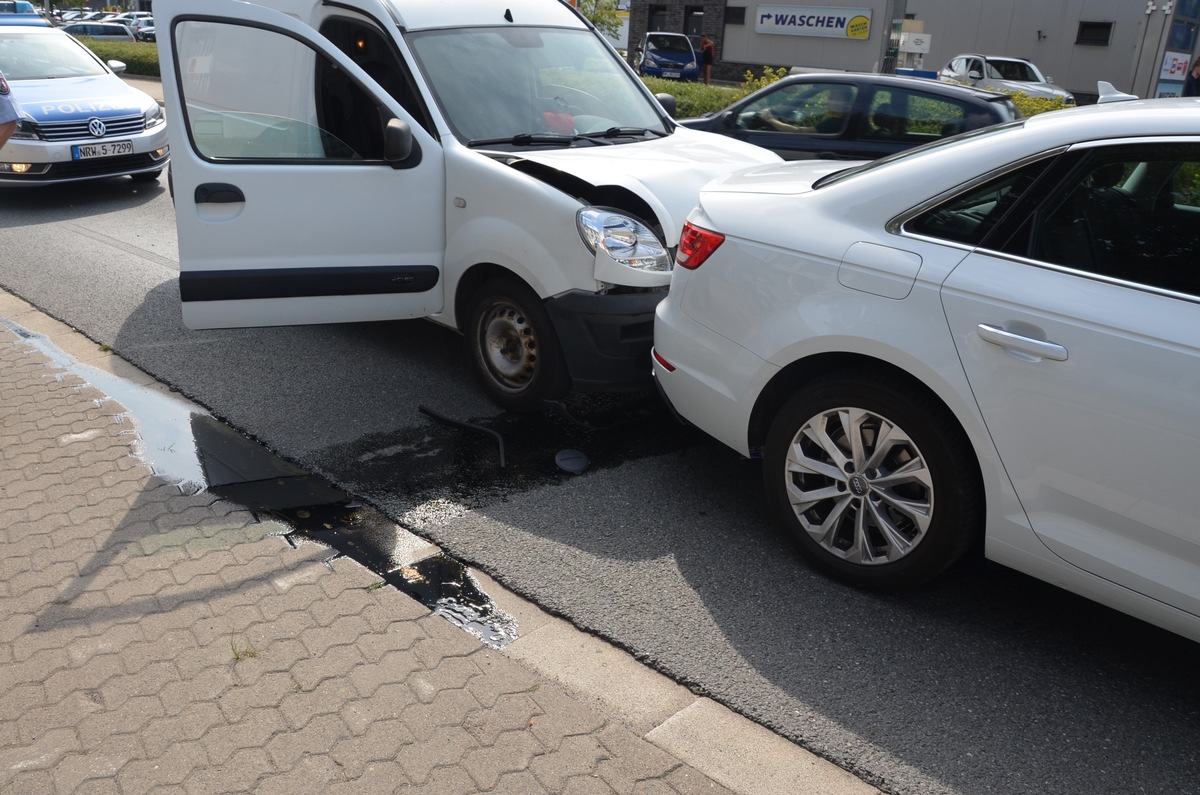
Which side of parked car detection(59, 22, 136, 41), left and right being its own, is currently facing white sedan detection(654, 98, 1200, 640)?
left

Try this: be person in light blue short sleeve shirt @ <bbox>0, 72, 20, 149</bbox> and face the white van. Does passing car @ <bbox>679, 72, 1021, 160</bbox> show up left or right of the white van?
left

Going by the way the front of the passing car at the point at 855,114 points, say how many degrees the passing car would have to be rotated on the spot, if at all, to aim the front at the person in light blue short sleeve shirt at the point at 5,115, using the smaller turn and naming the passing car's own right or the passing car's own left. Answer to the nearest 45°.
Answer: approximately 45° to the passing car's own left

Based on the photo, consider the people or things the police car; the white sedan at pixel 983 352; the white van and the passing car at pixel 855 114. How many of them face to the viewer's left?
1

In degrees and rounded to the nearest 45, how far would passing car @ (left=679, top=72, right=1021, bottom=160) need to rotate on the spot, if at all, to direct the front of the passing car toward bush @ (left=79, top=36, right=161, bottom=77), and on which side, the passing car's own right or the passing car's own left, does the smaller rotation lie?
approximately 45° to the passing car's own right

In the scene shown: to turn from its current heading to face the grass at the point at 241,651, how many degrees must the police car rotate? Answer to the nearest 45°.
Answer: approximately 45° to its right

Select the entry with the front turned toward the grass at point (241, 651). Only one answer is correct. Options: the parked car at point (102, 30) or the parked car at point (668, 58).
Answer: the parked car at point (668, 58)

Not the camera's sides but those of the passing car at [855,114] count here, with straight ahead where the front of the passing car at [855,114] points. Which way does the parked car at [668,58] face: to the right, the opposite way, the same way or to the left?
to the left

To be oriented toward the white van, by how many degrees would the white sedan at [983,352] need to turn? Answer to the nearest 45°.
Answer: approximately 180°

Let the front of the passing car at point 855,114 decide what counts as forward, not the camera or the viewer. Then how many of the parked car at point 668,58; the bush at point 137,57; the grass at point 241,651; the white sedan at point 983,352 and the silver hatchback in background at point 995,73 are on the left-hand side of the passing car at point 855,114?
2

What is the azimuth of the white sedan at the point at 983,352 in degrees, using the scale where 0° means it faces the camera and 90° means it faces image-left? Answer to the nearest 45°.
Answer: approximately 315°

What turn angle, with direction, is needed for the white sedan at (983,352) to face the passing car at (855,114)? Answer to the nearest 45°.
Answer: approximately 135° to its left

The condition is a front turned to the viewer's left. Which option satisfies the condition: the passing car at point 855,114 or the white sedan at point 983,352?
the passing car

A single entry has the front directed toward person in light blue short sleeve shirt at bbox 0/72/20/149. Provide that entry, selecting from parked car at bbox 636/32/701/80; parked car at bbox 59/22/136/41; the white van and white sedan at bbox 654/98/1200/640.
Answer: parked car at bbox 636/32/701/80

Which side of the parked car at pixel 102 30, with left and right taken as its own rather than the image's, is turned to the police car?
left

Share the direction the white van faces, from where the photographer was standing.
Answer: facing the viewer and to the right of the viewer

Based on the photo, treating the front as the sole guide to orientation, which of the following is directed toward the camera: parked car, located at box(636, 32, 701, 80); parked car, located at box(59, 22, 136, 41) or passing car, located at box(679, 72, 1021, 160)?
parked car, located at box(636, 32, 701, 80)
